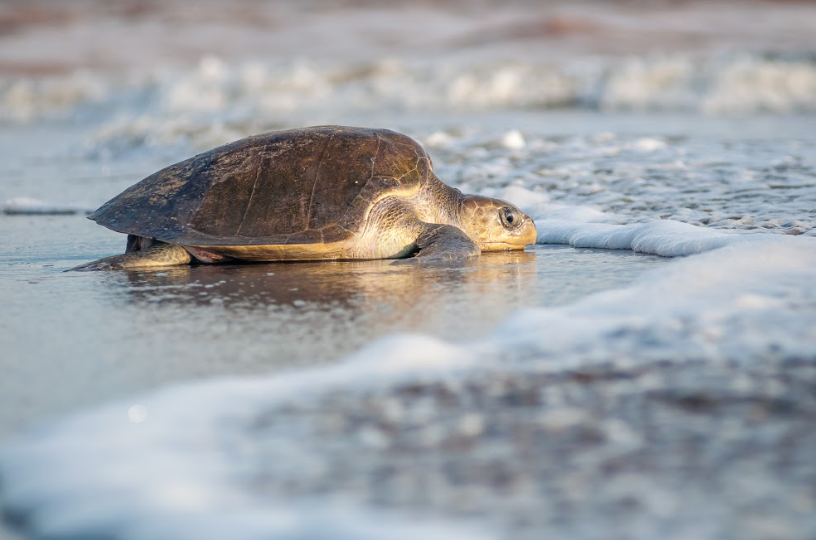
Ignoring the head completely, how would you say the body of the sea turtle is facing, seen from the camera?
to the viewer's right
